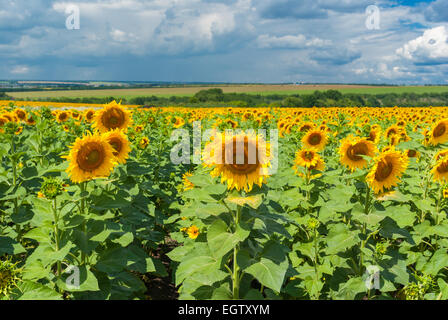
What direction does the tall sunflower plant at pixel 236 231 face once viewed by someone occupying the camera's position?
facing the viewer

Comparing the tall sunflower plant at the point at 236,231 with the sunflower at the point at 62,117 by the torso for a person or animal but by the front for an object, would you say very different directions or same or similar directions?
same or similar directions

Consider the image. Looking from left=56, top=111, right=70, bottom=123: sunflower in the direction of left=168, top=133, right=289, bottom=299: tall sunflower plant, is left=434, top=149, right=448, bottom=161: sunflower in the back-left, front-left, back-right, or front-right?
front-left

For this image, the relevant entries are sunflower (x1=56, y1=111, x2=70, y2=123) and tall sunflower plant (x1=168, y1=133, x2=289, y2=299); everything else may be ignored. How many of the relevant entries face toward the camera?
2

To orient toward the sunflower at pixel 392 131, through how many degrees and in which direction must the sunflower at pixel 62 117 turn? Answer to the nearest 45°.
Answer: approximately 45° to its left

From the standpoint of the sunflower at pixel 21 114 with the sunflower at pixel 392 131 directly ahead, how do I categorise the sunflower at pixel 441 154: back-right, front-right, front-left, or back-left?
front-right

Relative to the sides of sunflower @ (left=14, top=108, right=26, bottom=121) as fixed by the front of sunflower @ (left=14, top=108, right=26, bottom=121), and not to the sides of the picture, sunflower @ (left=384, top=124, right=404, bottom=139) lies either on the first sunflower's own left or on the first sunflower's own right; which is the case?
on the first sunflower's own left

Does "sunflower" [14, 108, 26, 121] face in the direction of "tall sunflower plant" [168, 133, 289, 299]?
yes

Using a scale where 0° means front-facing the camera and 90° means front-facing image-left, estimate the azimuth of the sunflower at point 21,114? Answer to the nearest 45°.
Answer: approximately 0°

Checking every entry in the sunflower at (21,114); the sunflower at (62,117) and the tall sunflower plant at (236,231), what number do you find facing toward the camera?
3

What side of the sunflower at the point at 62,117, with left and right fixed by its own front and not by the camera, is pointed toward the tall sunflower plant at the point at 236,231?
front

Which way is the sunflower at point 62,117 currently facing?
toward the camera

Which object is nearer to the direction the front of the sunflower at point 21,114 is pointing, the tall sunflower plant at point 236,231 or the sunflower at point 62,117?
the tall sunflower plant

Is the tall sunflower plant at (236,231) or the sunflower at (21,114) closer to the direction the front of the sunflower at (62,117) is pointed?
the tall sunflower plant
